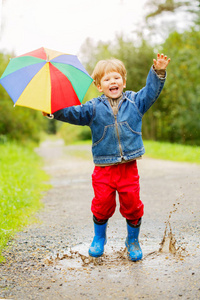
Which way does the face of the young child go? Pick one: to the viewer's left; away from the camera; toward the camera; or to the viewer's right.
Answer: toward the camera

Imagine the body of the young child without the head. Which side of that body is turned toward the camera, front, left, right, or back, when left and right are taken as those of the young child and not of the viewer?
front
